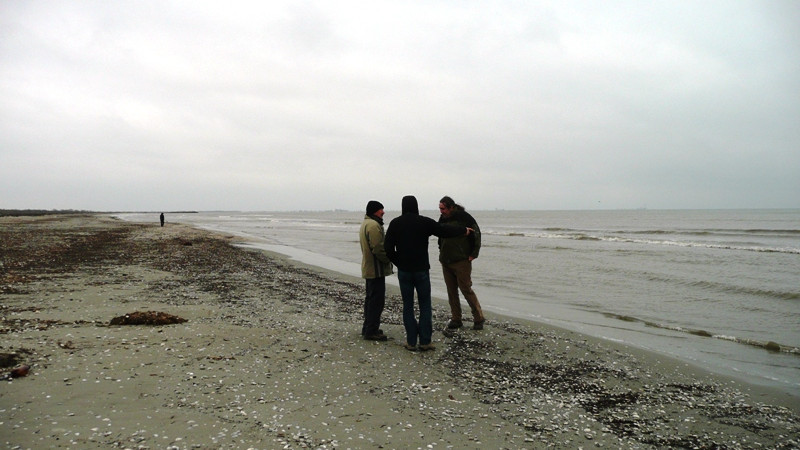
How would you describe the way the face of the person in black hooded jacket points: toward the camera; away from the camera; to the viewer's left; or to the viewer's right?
away from the camera

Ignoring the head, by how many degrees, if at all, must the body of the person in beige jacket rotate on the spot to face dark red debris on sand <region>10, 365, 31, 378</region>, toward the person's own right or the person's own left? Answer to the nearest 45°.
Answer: approximately 135° to the person's own right

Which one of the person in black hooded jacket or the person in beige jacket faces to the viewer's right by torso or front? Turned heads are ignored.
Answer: the person in beige jacket

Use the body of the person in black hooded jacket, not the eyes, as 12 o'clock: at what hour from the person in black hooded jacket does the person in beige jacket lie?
The person in beige jacket is roughly at 10 o'clock from the person in black hooded jacket.

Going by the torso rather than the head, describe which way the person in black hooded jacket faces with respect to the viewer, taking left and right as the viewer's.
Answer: facing away from the viewer

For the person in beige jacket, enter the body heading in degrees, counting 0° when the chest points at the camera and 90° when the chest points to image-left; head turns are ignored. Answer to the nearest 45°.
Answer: approximately 270°

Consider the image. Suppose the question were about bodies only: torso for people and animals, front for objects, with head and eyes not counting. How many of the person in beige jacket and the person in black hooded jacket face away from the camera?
1

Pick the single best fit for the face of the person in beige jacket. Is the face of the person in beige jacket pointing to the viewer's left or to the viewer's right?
to the viewer's right

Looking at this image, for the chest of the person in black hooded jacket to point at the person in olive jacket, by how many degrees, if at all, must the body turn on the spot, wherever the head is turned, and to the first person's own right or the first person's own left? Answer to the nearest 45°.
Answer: approximately 45° to the first person's own right

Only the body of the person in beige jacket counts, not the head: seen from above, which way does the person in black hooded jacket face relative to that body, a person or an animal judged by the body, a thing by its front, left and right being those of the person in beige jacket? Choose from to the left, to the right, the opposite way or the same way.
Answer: to the left

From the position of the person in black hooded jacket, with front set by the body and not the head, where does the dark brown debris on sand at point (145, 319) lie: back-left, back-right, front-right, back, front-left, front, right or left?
left

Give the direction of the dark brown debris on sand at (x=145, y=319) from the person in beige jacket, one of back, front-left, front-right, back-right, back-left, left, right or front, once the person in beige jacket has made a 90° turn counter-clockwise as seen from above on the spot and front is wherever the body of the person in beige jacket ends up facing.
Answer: left

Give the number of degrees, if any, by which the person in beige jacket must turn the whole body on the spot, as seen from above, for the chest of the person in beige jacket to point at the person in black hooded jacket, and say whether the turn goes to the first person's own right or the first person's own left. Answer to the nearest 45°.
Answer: approximately 45° to the first person's own right
